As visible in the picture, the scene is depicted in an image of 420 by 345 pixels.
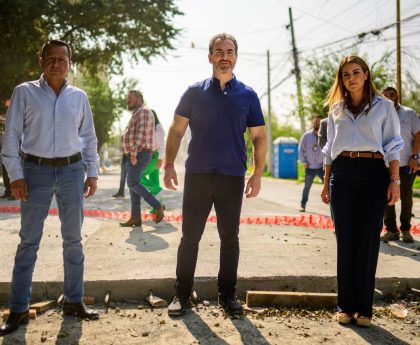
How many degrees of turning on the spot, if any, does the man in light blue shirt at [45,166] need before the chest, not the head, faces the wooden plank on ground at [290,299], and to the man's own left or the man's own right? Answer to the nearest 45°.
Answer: approximately 90° to the man's own left

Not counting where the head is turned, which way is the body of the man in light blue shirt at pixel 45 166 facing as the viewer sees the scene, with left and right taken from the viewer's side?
facing the viewer

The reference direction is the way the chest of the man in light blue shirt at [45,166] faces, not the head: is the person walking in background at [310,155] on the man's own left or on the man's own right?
on the man's own left

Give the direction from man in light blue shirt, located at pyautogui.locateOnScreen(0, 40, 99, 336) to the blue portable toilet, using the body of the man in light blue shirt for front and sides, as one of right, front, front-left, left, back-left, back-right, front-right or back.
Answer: back-left

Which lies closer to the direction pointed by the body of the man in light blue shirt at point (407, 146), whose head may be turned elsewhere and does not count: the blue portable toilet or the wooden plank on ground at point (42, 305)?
the wooden plank on ground

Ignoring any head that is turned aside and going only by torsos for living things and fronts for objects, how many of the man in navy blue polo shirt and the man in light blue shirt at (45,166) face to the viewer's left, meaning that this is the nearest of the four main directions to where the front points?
0

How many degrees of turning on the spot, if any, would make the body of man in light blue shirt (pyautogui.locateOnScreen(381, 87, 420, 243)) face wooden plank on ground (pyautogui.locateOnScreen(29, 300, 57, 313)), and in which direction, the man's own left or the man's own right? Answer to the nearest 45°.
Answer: approximately 45° to the man's own right
